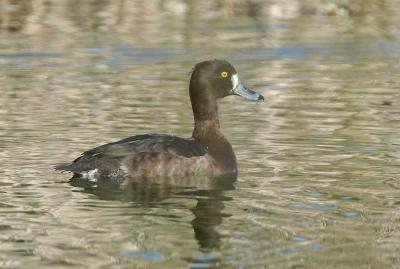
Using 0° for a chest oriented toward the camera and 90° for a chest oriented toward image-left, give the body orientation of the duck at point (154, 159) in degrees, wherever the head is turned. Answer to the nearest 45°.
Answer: approximately 270°
